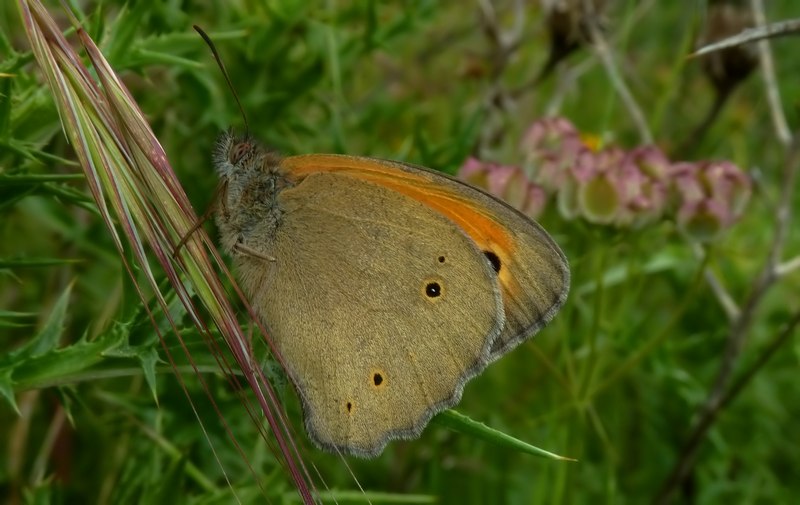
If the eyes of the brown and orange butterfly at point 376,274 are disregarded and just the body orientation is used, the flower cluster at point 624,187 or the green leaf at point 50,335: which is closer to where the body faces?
the green leaf

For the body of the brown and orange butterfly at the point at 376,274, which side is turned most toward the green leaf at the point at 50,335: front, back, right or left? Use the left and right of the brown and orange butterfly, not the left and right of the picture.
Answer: front

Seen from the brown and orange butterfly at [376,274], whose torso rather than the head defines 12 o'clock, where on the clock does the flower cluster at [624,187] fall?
The flower cluster is roughly at 5 o'clock from the brown and orange butterfly.

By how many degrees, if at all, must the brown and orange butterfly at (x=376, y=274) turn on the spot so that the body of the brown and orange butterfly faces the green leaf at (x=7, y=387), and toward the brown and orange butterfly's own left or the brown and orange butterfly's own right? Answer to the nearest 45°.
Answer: approximately 45° to the brown and orange butterfly's own left

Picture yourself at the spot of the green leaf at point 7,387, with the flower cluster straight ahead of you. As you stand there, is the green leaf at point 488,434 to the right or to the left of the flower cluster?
right

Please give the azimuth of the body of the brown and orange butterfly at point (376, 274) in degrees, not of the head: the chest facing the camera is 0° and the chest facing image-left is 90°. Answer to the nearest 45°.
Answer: approximately 90°
